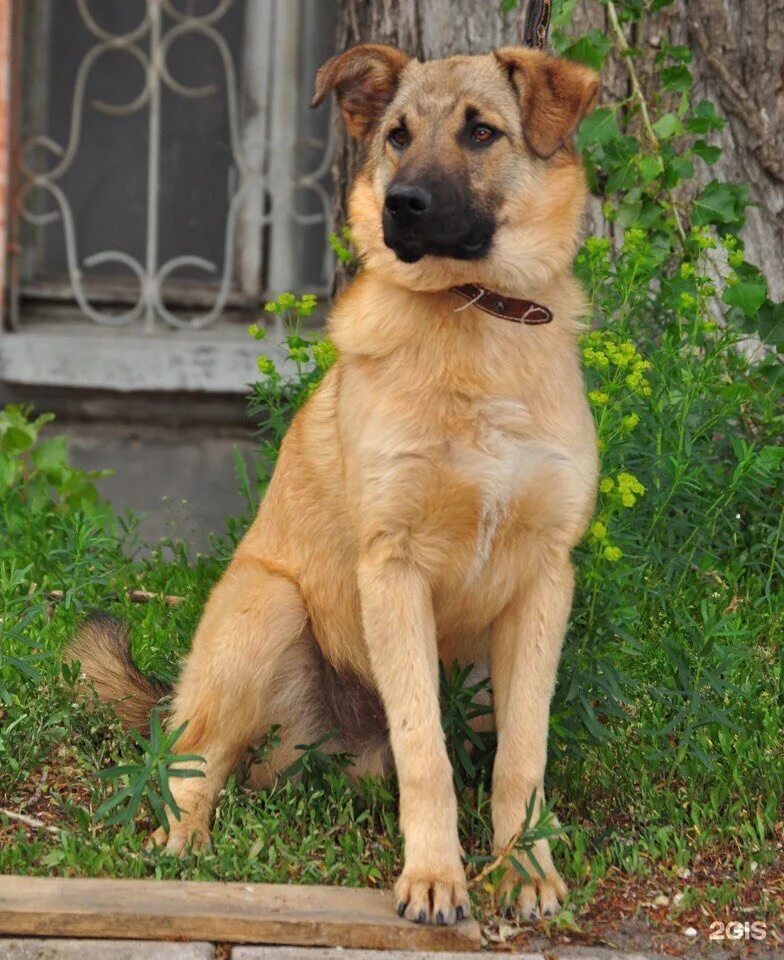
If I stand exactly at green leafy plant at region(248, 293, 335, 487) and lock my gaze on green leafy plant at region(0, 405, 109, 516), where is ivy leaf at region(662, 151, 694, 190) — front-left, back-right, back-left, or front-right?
back-right

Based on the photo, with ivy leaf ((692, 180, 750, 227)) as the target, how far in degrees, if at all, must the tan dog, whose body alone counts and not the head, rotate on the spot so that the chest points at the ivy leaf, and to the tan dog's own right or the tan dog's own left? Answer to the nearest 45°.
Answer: approximately 90° to the tan dog's own left

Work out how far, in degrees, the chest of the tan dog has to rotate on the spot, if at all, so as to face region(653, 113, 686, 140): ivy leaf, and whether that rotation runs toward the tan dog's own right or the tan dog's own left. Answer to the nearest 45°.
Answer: approximately 90° to the tan dog's own left

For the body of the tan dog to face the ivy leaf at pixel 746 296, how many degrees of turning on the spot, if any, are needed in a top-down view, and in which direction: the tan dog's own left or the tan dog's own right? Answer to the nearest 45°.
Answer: approximately 90° to the tan dog's own left

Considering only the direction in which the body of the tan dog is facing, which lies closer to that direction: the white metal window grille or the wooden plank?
the wooden plank

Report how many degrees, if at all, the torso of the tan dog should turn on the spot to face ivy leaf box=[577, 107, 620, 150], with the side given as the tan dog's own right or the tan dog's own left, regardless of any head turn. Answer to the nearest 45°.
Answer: approximately 135° to the tan dog's own left

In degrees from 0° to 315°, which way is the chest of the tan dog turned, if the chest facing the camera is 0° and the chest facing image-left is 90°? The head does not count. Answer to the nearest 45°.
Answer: approximately 315°

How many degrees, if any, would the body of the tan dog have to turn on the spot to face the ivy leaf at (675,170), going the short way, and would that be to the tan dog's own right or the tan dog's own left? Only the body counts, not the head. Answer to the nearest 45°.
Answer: approximately 90° to the tan dog's own left

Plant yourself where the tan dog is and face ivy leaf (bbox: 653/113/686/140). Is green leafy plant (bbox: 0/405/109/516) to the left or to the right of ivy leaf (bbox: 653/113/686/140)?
left

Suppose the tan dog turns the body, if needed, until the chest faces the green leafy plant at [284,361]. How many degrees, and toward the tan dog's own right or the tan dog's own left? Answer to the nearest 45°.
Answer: approximately 135° to the tan dog's own left

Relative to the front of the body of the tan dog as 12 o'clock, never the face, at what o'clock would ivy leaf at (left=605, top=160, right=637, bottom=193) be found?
The ivy leaf is roughly at 8 o'clock from the tan dog.

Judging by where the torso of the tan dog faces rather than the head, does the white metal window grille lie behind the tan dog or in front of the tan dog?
behind

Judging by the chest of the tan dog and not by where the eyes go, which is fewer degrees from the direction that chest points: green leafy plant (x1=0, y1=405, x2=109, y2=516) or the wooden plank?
the wooden plank
